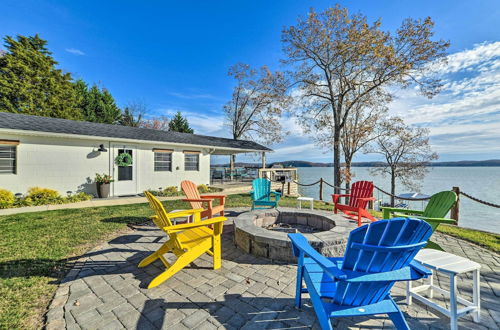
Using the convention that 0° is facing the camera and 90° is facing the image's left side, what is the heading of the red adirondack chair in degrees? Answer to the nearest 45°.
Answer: approximately 45°

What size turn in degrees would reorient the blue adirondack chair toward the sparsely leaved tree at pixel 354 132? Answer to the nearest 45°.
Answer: approximately 45° to its right

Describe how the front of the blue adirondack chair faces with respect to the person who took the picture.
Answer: facing away from the viewer and to the left of the viewer

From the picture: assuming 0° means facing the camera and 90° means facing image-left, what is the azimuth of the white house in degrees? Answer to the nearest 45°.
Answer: approximately 315°

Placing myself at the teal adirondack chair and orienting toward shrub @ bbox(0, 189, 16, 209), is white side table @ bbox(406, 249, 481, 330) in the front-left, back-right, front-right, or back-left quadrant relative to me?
back-left

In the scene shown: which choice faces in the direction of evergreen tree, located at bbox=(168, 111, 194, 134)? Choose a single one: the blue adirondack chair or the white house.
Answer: the blue adirondack chair

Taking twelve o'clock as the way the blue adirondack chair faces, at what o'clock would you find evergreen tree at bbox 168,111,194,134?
The evergreen tree is roughly at 12 o'clock from the blue adirondack chair.

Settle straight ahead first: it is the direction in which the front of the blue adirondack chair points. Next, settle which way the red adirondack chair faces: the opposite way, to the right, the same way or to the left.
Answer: to the left
